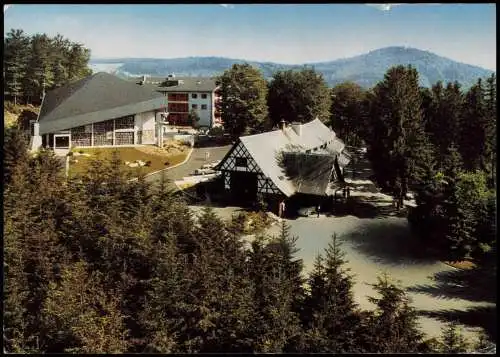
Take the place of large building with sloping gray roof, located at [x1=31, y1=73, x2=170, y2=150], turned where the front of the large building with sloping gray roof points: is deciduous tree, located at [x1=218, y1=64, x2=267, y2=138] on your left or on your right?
on your left

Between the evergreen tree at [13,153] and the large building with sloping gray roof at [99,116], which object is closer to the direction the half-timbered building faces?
the evergreen tree

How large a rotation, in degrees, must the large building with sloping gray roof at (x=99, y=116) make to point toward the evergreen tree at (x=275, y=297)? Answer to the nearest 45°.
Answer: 0° — it already faces it

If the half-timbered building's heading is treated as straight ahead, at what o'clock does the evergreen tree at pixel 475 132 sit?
The evergreen tree is roughly at 7 o'clock from the half-timbered building.

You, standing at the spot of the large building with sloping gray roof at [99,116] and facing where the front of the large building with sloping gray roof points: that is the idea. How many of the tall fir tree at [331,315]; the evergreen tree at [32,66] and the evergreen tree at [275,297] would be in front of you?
2

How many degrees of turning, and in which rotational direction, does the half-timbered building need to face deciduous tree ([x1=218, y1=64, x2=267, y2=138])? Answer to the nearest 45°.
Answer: approximately 135° to its right

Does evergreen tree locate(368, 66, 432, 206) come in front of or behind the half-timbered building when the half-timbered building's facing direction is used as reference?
behind

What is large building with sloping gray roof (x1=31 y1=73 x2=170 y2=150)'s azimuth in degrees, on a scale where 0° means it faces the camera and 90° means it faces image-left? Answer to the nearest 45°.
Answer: approximately 0°

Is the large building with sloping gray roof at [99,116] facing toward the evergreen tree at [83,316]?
yes

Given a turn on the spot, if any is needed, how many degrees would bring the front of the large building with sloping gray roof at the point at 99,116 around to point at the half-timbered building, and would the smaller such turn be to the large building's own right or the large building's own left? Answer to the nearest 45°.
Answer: approximately 45° to the large building's own left

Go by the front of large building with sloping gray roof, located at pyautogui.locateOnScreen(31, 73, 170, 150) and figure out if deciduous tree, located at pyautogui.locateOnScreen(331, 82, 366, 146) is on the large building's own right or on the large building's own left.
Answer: on the large building's own left

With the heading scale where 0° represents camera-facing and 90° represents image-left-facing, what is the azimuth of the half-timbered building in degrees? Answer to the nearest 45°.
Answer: approximately 45°
